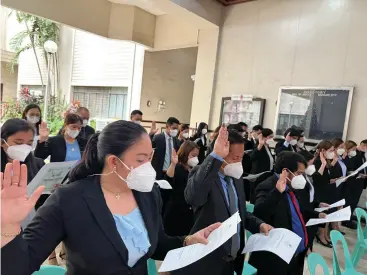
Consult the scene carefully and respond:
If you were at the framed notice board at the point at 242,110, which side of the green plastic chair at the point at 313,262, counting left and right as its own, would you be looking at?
back

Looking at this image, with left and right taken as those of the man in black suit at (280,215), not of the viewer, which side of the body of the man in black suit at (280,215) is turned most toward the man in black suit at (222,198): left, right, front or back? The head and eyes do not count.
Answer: right

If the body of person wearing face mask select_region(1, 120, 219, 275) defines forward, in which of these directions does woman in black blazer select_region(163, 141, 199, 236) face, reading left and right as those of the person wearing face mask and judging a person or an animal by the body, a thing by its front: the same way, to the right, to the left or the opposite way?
the same way

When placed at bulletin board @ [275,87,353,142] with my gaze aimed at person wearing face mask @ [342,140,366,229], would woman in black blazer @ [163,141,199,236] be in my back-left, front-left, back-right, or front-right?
front-right

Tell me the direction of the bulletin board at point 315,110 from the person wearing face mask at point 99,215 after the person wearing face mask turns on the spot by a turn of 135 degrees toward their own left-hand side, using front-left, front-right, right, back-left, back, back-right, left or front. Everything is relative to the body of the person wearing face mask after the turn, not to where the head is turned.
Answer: front-right

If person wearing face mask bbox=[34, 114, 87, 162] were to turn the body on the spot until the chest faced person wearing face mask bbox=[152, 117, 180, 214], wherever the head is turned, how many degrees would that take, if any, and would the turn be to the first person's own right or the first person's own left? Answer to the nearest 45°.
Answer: approximately 90° to the first person's own left

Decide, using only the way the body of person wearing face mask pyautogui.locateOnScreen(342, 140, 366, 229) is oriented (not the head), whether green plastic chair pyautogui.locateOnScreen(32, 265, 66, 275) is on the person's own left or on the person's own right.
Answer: on the person's own right

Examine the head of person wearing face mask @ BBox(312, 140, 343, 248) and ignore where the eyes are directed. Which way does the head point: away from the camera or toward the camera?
toward the camera

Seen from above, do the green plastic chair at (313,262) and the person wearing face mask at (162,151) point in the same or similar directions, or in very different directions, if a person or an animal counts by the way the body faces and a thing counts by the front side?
same or similar directions

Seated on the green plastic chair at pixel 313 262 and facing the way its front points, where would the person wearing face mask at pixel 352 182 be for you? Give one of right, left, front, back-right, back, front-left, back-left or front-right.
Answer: back-left

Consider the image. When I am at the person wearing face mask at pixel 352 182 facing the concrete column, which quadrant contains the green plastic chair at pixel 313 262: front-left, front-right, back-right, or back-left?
back-left

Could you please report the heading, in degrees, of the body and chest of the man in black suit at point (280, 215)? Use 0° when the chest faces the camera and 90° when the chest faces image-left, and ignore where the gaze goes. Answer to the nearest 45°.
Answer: approximately 315°

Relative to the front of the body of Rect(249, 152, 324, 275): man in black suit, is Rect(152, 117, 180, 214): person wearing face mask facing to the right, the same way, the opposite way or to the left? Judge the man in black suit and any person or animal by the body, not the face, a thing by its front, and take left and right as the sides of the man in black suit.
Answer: the same way

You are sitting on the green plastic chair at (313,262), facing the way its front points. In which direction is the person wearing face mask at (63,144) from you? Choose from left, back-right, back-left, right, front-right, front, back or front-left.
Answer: back-right

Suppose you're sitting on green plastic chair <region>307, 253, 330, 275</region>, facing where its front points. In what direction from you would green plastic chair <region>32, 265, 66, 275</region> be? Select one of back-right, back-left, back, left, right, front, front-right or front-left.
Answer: right

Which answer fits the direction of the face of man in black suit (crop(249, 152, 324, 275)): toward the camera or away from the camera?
toward the camera

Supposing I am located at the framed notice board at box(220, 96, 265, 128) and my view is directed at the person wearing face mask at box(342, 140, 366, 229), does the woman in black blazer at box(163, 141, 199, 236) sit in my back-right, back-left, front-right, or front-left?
front-right
